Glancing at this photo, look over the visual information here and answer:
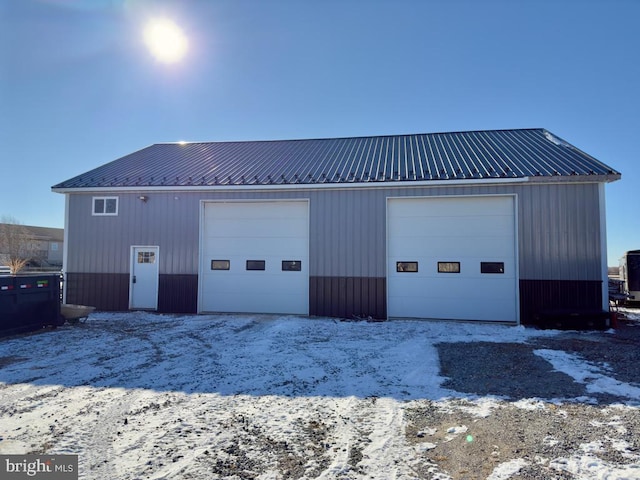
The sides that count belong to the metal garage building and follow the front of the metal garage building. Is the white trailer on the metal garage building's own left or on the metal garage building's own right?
on the metal garage building's own left

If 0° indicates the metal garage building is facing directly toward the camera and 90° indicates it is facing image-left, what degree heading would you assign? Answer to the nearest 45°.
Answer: approximately 0°

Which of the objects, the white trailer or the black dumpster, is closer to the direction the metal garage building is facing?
the black dumpster
